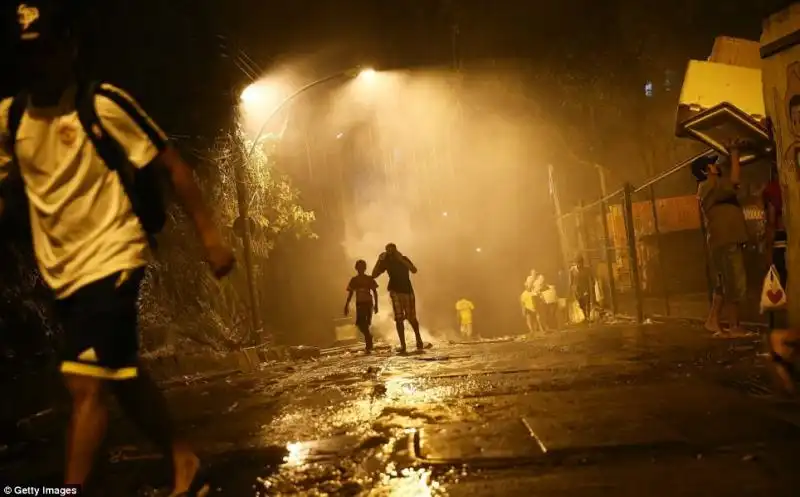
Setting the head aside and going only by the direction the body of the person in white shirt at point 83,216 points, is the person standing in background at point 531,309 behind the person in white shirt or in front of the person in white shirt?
behind

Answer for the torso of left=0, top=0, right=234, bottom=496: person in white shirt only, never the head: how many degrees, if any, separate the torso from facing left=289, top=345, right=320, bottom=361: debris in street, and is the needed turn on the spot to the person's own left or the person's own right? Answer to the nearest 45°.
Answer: approximately 135° to the person's own right

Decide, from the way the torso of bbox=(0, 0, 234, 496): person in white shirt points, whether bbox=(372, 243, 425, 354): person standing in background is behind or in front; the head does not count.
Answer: behind

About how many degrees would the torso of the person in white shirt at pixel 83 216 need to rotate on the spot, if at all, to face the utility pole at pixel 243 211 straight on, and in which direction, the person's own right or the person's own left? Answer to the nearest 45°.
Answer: approximately 135° to the person's own right

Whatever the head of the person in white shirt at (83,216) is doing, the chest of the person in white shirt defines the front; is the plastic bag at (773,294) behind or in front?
behind

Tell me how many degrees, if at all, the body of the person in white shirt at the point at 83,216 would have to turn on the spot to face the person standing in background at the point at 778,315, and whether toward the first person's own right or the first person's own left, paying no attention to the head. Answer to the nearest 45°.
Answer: approximately 135° to the first person's own left

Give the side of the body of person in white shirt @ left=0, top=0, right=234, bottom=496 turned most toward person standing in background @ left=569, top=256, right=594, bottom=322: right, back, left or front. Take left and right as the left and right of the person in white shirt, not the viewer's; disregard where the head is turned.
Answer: back

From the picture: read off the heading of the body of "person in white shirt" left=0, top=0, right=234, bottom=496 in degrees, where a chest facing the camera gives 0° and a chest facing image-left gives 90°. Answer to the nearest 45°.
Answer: approximately 45°

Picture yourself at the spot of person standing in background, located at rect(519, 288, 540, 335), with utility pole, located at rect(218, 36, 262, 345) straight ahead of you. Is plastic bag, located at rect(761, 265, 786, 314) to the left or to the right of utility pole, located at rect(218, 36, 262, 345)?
left

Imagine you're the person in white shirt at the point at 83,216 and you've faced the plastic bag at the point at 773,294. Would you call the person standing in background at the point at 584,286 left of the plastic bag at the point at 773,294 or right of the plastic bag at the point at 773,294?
left

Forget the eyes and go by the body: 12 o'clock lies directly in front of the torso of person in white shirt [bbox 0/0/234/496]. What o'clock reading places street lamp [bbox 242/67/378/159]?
The street lamp is roughly at 5 o'clock from the person in white shirt.
